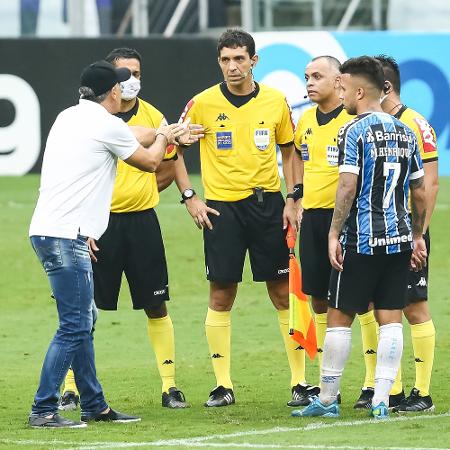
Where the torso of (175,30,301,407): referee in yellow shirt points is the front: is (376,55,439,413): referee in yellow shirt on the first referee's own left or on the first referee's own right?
on the first referee's own left

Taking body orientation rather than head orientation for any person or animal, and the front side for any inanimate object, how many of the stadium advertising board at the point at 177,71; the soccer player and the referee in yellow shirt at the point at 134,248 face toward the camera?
2

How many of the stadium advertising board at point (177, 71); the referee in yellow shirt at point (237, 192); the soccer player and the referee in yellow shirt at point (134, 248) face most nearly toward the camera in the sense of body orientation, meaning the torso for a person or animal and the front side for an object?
3

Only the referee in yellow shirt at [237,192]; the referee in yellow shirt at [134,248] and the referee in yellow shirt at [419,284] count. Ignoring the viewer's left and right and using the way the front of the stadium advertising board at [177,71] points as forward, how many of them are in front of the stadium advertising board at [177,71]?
3

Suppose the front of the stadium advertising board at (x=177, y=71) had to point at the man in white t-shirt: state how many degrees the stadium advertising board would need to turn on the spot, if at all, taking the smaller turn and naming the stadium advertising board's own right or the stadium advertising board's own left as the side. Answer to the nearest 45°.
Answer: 0° — it already faces them

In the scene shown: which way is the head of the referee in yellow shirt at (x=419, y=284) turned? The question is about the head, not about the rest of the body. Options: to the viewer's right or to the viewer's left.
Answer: to the viewer's left

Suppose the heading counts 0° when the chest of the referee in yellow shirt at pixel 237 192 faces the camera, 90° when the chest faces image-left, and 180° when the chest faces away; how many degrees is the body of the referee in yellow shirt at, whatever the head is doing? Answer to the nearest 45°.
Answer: approximately 0°

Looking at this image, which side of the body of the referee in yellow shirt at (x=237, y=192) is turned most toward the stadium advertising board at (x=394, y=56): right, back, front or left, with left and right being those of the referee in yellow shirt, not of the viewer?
back

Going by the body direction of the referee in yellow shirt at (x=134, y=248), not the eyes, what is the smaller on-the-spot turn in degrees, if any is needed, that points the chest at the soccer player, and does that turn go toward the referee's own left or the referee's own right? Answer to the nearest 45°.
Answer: approximately 45° to the referee's own left
